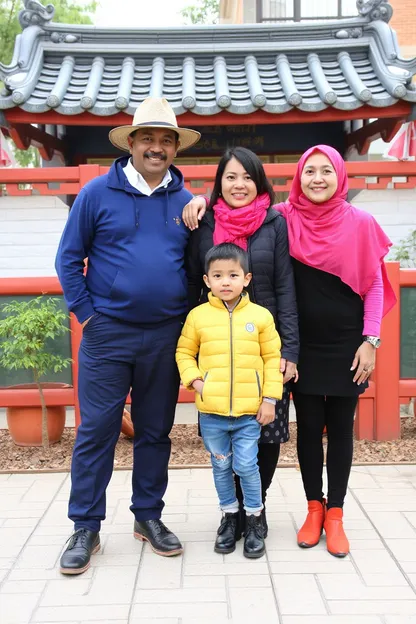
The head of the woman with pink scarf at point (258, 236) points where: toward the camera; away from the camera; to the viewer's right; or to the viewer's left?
toward the camera

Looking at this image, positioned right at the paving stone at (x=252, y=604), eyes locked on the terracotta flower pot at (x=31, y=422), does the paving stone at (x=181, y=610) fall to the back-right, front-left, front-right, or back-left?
front-left

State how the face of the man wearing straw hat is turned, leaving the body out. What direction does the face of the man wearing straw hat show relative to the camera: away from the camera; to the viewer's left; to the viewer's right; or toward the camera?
toward the camera

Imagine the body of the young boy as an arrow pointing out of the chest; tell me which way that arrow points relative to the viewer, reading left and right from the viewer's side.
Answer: facing the viewer

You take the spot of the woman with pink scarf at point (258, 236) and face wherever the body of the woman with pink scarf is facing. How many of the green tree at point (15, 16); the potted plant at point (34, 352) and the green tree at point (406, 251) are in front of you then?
0

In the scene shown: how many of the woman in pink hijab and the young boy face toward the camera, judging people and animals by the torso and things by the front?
2

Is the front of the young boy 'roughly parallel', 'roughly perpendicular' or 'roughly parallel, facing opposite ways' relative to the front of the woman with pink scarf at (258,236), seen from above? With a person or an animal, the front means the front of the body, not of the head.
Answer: roughly parallel

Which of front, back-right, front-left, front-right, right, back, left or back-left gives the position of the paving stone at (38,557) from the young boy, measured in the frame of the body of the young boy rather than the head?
right

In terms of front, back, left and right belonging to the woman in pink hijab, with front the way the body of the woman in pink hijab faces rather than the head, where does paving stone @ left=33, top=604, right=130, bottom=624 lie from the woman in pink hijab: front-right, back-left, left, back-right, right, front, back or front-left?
front-right

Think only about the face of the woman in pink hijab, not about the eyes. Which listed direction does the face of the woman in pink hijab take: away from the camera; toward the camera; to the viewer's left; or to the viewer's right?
toward the camera

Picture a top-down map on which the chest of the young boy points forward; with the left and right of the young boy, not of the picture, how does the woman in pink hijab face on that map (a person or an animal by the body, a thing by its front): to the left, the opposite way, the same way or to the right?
the same way
